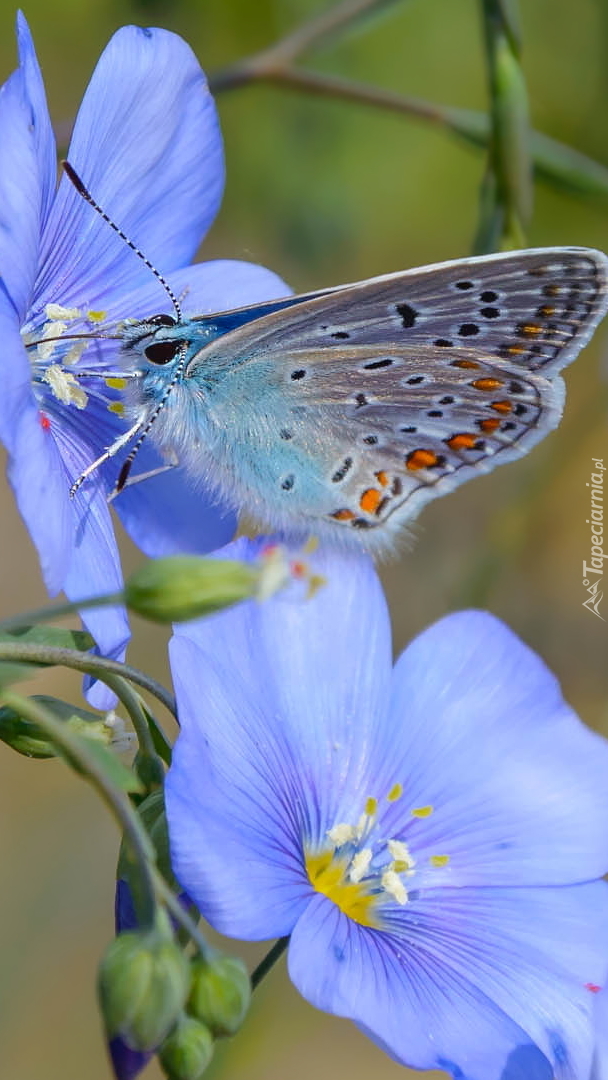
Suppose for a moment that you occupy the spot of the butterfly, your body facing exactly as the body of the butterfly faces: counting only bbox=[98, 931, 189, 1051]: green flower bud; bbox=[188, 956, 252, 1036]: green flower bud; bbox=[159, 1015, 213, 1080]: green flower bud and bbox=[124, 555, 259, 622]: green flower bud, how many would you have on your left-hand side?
4

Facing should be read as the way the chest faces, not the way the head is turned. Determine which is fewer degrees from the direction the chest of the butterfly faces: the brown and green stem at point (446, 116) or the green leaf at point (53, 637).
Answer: the green leaf

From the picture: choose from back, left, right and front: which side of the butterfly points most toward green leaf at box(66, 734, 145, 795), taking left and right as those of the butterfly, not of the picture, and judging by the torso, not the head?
front

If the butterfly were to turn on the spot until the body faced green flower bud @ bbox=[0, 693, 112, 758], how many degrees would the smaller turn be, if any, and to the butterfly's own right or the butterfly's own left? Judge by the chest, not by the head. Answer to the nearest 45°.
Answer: approximately 45° to the butterfly's own left

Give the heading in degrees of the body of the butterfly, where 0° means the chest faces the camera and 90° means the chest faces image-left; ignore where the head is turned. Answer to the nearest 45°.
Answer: approximately 90°

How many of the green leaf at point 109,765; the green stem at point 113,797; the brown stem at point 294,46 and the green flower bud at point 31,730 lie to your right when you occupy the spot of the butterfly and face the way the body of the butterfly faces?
1

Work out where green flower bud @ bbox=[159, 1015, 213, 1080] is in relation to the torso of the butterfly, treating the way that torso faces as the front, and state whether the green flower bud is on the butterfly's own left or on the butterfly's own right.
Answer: on the butterfly's own left

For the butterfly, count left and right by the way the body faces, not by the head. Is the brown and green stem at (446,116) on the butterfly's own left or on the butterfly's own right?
on the butterfly's own right

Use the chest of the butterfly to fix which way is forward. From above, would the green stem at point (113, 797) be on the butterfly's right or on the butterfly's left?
on the butterfly's left

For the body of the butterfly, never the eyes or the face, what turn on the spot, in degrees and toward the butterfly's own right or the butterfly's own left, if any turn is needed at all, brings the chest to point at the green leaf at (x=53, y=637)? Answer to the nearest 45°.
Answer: approximately 45° to the butterfly's own left
